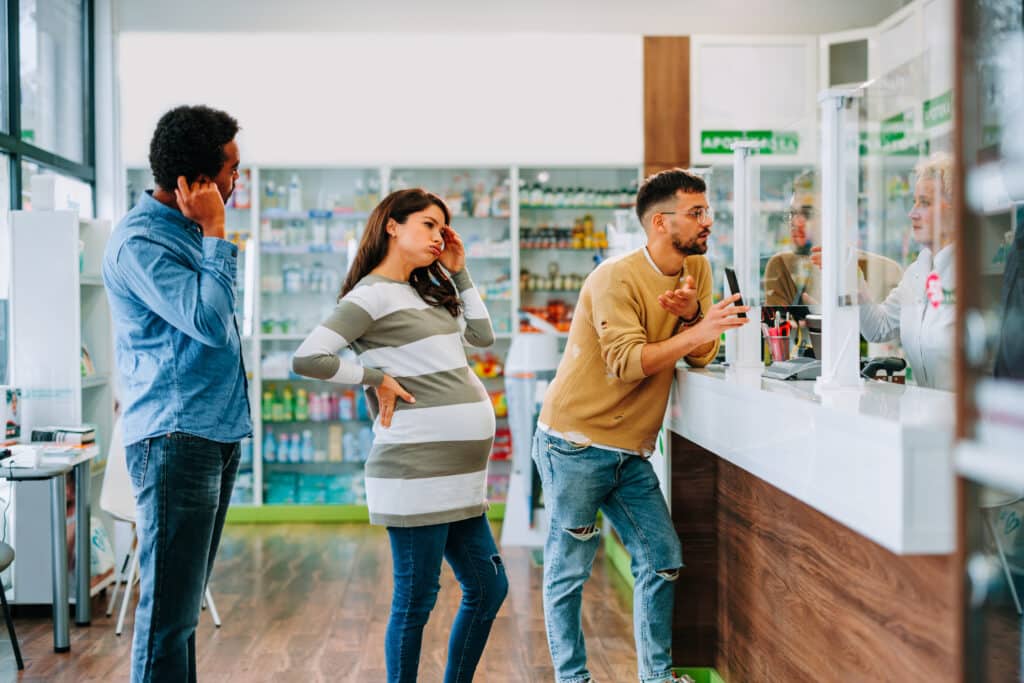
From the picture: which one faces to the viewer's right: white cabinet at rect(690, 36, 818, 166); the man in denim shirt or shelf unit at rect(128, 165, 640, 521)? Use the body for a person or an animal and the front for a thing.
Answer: the man in denim shirt

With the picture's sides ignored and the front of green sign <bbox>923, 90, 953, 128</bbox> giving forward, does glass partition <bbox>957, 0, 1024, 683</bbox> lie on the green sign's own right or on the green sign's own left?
on the green sign's own left

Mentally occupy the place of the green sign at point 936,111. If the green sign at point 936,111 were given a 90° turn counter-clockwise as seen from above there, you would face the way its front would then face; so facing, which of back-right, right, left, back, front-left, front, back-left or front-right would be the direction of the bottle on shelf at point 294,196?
back

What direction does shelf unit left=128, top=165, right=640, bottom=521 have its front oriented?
toward the camera

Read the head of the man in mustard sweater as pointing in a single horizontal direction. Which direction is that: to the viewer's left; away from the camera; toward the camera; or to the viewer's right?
to the viewer's right

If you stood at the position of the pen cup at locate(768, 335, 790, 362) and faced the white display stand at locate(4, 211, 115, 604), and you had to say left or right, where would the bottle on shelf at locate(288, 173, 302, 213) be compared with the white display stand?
right

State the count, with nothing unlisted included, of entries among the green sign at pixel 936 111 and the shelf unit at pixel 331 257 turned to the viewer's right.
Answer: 0

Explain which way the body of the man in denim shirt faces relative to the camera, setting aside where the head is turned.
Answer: to the viewer's right

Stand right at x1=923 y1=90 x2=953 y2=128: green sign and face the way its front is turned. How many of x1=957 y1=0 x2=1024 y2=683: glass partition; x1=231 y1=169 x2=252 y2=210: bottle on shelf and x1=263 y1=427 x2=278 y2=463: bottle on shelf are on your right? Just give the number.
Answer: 2

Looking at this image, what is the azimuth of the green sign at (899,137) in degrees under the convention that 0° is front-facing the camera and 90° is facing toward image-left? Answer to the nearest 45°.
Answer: approximately 45°

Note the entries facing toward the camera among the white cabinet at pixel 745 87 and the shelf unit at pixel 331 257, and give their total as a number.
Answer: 2

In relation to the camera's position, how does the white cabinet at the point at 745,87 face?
facing the viewer

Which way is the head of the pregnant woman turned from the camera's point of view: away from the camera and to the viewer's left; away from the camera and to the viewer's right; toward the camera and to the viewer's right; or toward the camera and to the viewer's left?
toward the camera and to the viewer's right
